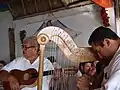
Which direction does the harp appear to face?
to the viewer's left
